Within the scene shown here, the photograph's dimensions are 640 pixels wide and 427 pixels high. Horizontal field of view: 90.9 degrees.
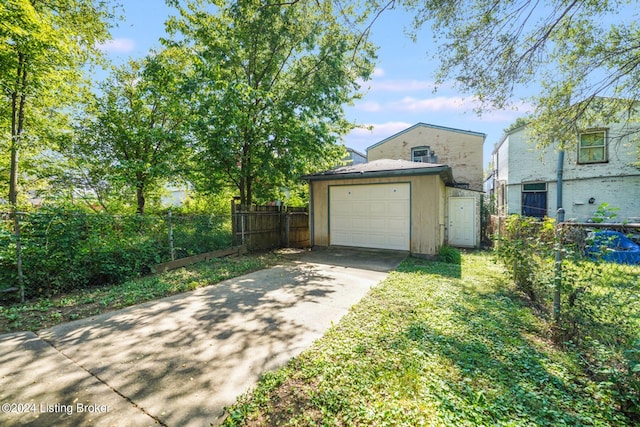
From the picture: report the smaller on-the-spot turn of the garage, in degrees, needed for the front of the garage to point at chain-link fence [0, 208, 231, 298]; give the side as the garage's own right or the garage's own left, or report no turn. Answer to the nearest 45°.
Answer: approximately 45° to the garage's own right

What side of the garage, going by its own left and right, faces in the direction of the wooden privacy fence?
right

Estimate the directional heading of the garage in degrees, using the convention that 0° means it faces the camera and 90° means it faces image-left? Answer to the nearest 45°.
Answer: approximately 0°

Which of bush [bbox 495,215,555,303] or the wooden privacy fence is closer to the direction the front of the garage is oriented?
the bush

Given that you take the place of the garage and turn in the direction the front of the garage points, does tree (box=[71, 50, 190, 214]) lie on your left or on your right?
on your right

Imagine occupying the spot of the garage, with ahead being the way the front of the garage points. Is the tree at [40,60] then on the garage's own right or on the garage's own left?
on the garage's own right

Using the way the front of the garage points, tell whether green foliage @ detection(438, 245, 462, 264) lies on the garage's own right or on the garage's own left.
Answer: on the garage's own left

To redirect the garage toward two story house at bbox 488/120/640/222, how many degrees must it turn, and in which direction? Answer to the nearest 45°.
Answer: approximately 135° to its left

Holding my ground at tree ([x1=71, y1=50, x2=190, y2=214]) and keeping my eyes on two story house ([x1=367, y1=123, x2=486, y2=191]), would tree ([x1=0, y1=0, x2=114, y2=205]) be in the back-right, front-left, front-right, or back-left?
back-right

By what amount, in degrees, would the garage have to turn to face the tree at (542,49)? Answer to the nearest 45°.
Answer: approximately 45° to its left
